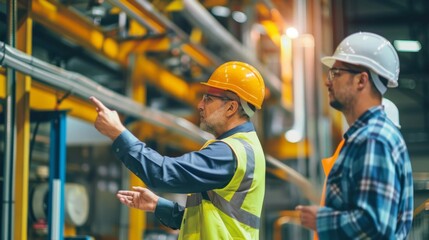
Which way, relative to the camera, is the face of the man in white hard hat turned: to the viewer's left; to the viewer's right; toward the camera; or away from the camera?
to the viewer's left

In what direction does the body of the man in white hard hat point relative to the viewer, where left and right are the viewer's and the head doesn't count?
facing to the left of the viewer

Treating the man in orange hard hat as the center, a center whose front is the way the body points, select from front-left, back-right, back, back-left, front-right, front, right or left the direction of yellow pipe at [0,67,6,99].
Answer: front-right

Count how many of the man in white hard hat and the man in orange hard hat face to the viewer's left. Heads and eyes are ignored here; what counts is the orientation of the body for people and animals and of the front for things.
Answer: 2

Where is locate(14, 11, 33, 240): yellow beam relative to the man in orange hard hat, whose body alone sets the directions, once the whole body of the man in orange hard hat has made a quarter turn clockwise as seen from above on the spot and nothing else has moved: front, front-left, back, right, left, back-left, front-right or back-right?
front-left

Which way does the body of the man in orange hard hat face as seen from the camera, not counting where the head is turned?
to the viewer's left

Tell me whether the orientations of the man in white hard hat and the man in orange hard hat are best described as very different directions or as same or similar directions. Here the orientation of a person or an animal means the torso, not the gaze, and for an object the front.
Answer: same or similar directions

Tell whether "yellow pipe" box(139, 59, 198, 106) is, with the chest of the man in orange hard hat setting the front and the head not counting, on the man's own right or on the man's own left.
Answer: on the man's own right
